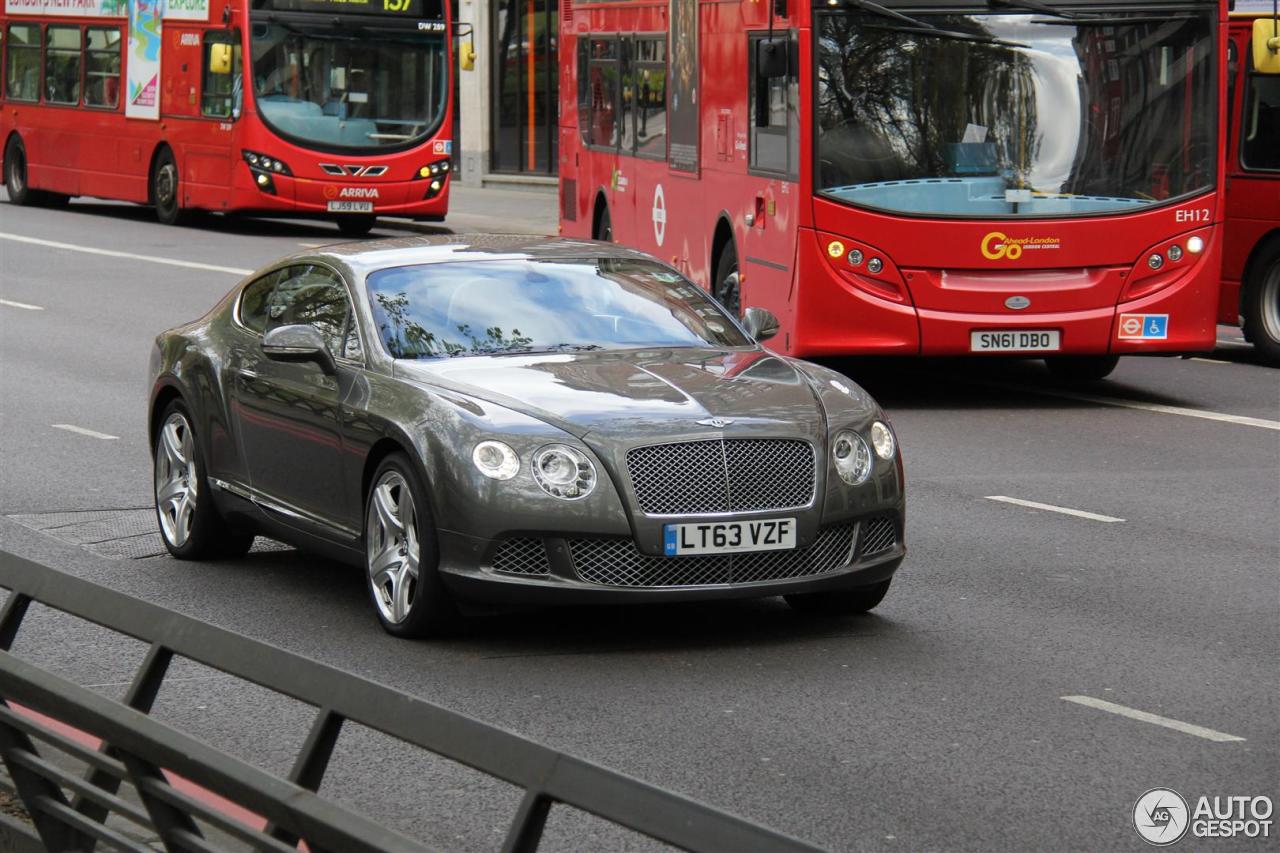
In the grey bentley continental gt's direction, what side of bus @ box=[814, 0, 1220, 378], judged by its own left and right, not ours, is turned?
front

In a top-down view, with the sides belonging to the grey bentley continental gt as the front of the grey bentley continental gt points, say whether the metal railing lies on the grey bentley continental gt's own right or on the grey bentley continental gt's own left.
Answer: on the grey bentley continental gt's own right

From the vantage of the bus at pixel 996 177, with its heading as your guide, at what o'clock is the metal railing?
The metal railing is roughly at 12 o'clock from the bus.

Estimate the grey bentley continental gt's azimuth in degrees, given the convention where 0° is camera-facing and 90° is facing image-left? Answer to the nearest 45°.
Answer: approximately 315°

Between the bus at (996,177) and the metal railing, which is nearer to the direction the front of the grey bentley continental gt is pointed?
the metal railing

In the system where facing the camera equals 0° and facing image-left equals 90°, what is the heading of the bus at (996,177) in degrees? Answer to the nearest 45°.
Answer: approximately 0°

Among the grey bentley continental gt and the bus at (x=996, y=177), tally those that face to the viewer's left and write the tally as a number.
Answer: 0
